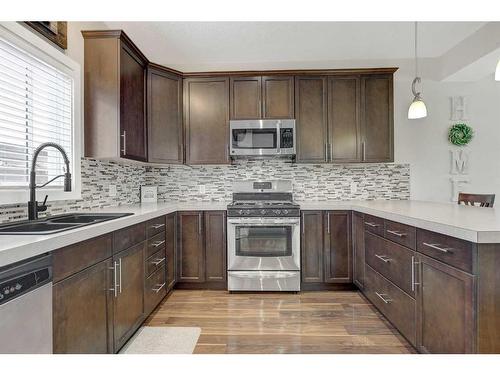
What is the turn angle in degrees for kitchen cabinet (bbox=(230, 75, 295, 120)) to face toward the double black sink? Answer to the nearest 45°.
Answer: approximately 45° to its right

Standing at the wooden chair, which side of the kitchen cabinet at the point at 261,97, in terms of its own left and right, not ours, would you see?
left

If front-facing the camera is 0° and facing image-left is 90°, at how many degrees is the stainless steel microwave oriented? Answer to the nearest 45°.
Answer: approximately 0°

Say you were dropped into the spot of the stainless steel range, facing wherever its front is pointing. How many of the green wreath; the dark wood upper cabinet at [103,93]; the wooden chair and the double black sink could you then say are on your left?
2

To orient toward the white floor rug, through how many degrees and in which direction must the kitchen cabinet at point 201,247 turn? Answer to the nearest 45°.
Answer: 0° — it already faces it

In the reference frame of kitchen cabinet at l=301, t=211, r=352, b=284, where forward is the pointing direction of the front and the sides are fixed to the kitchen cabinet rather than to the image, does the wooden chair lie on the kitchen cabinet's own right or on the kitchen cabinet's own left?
on the kitchen cabinet's own left
